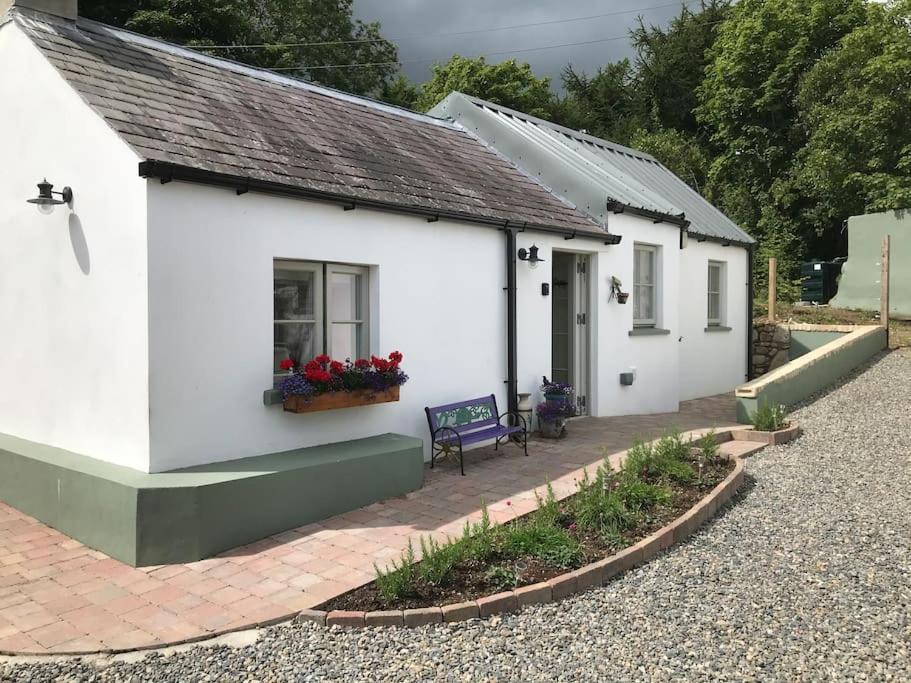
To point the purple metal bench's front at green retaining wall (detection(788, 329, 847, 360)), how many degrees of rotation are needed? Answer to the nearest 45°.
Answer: approximately 90° to its left

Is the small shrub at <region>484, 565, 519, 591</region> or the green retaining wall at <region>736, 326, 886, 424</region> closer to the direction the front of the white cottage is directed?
the small shrub

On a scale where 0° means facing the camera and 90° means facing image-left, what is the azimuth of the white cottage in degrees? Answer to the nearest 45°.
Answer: approximately 315°

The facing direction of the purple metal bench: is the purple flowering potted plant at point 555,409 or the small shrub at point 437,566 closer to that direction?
the small shrub

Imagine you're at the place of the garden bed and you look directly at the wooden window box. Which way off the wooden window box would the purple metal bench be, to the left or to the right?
right

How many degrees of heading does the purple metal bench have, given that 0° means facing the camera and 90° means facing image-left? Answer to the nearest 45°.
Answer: approximately 315°

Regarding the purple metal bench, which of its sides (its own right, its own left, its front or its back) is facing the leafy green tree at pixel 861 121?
left

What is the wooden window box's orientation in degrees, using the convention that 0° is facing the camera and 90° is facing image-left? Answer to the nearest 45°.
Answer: approximately 315°
